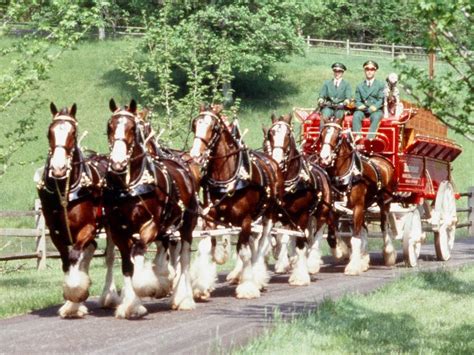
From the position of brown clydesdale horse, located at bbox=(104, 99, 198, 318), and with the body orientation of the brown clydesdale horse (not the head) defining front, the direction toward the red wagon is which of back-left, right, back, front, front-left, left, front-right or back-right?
back

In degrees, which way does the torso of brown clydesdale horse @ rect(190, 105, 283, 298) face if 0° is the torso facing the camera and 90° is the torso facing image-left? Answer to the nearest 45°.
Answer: approximately 45°

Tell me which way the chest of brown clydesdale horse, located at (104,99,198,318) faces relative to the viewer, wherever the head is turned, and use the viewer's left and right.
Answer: facing the viewer and to the left of the viewer

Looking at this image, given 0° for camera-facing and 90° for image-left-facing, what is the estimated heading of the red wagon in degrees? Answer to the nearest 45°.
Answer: approximately 45°

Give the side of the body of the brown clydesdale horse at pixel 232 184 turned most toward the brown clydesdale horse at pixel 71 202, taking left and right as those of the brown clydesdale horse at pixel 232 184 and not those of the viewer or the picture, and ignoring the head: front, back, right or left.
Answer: front

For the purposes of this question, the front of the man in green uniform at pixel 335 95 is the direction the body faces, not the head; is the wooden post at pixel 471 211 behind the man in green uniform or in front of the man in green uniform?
behind

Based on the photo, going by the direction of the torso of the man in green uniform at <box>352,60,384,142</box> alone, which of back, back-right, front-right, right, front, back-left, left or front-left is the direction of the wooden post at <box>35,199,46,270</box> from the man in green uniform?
right

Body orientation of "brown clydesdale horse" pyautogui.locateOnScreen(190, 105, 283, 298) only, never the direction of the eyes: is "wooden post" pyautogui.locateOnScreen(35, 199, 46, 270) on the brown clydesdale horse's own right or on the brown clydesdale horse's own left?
on the brown clydesdale horse's own right

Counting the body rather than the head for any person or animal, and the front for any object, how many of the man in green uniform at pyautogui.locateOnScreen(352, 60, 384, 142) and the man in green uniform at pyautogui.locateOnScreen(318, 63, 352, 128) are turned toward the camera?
2

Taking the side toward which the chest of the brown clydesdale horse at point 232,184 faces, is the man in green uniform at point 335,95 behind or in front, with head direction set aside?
behind
